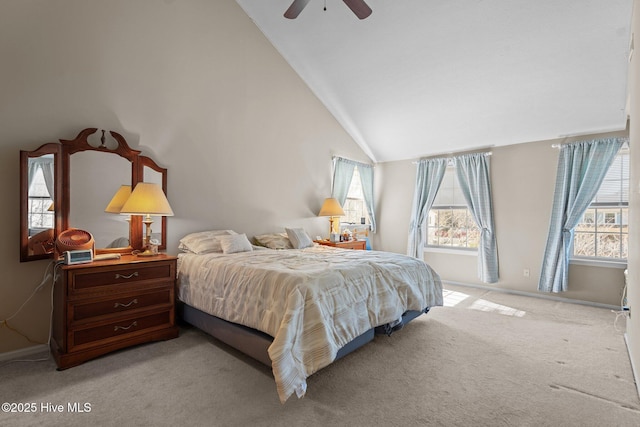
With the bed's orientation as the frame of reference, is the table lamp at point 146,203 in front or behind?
behind

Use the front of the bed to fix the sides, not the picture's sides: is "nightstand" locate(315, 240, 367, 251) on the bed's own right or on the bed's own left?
on the bed's own left

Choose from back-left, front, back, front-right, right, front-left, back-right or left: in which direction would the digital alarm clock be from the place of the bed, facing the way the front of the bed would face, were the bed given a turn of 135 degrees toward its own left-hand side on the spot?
left

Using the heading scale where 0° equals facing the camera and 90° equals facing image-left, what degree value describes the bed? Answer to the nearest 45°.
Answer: approximately 315°

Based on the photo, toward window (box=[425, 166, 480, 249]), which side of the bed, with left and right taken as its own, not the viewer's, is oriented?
left
